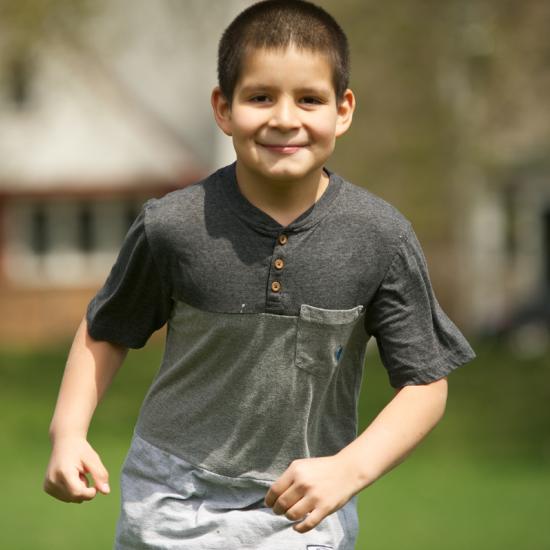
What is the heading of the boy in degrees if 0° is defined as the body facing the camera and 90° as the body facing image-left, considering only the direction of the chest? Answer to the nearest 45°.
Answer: approximately 0°

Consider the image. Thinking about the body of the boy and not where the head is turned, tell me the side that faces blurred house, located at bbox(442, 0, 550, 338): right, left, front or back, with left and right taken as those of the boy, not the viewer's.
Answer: back

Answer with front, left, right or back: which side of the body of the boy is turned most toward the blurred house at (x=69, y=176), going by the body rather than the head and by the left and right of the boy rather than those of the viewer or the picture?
back
